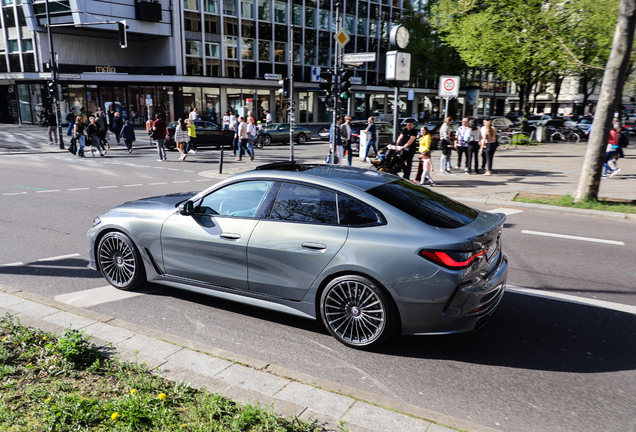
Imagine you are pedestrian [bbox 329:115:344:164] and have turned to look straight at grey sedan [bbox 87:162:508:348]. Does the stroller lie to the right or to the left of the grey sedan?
left

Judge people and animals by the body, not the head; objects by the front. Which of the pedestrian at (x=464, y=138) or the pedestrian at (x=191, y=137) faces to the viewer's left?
the pedestrian at (x=191, y=137)

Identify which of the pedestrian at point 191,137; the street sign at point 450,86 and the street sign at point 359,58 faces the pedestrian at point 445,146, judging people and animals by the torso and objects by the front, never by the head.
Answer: the street sign at point 450,86

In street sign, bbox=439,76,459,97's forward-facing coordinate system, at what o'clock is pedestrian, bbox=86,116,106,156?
The pedestrian is roughly at 3 o'clock from the street sign.

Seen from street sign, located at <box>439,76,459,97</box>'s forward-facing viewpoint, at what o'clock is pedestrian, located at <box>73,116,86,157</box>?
The pedestrian is roughly at 3 o'clock from the street sign.

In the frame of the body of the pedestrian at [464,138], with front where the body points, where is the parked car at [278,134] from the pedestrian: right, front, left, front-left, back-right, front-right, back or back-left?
back-right

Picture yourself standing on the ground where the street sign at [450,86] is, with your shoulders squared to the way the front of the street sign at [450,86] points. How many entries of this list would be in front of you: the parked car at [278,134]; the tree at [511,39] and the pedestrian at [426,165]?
1

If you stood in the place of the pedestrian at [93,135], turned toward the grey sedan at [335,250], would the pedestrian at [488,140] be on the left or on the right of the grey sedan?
left
